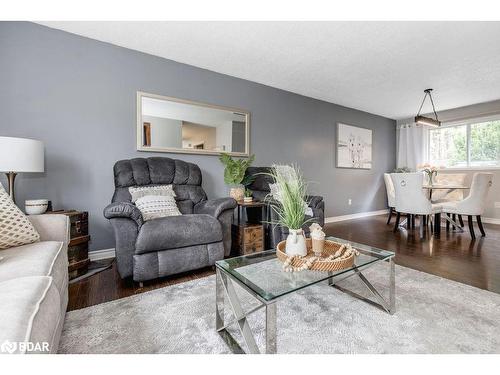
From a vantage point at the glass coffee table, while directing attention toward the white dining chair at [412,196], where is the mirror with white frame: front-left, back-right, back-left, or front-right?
front-left

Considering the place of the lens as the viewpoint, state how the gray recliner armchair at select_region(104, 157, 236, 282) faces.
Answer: facing the viewer and to the right of the viewer

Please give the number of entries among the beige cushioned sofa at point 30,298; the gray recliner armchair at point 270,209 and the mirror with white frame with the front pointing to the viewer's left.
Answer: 0

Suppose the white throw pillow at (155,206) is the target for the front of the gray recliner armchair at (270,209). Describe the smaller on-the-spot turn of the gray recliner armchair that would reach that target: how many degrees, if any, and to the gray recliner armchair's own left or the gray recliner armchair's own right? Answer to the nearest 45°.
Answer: approximately 90° to the gray recliner armchair's own right

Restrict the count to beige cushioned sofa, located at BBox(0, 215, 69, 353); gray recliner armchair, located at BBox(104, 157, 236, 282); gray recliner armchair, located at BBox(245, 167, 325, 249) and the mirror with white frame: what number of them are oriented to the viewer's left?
0

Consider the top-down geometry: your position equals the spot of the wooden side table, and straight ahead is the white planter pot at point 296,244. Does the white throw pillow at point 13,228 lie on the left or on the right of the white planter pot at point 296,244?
right

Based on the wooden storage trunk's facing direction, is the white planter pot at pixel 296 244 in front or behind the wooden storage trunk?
in front

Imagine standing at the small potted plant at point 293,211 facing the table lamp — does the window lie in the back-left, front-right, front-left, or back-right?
back-right

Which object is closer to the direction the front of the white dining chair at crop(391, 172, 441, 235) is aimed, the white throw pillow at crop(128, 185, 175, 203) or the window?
the window

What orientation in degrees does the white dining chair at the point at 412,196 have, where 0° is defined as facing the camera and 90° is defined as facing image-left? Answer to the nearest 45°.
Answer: approximately 225°

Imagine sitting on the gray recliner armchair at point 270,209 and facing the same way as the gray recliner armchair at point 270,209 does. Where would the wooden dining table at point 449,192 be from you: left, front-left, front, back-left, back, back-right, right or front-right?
left

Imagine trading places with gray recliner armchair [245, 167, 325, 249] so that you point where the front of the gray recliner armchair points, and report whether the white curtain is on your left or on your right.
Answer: on your left

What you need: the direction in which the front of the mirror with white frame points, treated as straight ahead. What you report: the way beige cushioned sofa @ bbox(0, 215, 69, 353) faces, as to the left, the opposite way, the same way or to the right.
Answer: to the left

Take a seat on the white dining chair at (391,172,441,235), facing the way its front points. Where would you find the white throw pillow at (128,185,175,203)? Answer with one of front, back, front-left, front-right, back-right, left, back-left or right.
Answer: back

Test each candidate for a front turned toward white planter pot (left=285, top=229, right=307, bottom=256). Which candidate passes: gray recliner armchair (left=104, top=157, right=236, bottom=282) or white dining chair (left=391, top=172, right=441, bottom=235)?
the gray recliner armchair

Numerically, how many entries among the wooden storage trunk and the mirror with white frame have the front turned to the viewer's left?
0

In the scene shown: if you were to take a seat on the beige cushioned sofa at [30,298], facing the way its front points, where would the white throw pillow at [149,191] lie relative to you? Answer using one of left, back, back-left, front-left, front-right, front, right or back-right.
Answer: front-left

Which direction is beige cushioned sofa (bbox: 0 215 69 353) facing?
to the viewer's right
